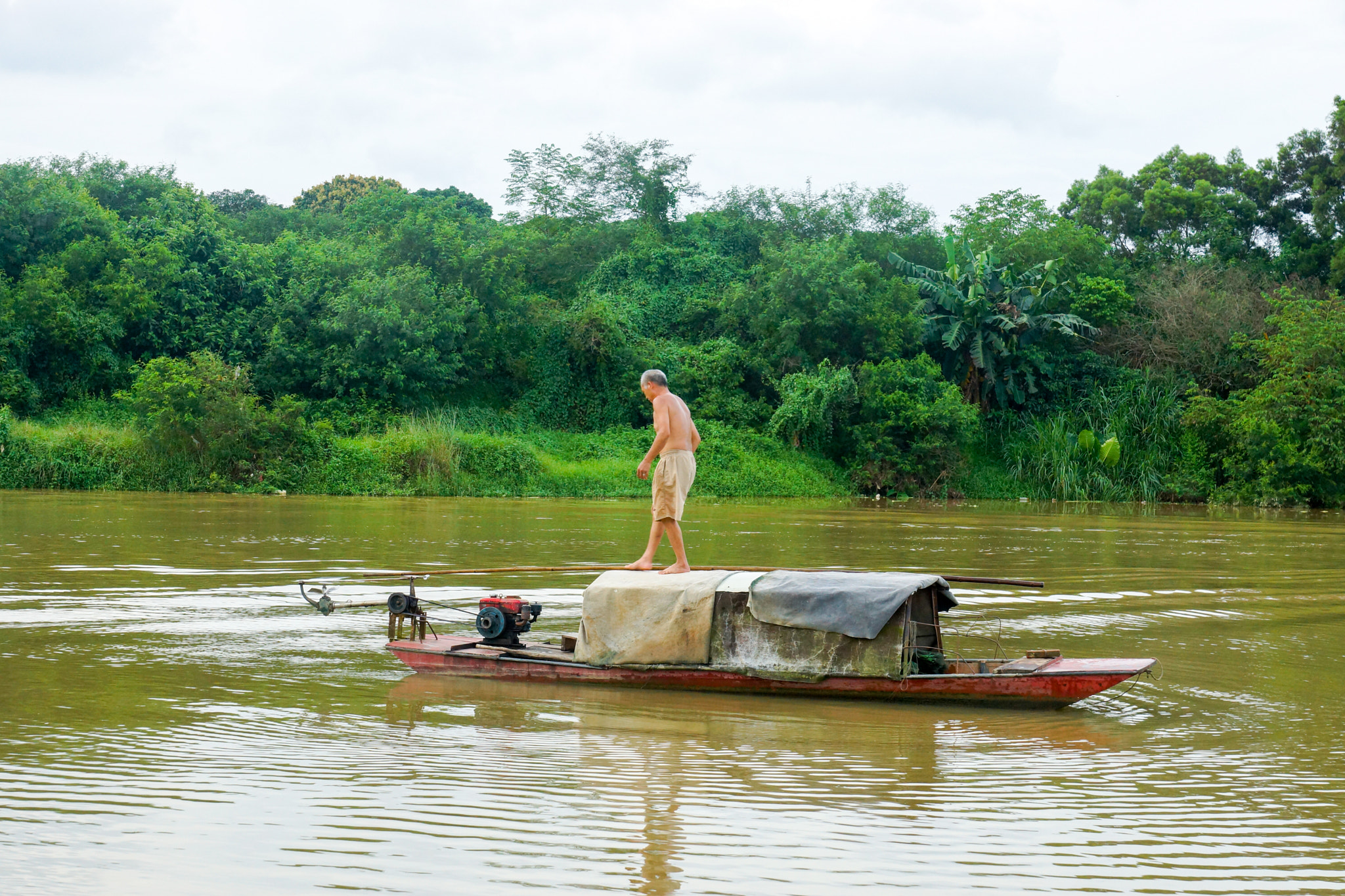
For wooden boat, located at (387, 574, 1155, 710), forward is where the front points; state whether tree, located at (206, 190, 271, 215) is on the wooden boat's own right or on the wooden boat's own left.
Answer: on the wooden boat's own left

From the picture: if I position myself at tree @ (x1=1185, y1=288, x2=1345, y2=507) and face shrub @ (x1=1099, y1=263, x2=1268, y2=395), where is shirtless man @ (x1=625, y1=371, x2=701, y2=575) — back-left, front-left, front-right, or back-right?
back-left

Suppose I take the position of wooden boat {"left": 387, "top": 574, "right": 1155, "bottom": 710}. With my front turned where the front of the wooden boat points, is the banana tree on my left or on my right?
on my left

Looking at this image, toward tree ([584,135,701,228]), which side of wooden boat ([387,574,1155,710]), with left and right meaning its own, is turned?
left

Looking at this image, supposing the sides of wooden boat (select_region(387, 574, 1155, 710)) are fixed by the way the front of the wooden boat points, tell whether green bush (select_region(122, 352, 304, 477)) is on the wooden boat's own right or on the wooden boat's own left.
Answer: on the wooden boat's own left

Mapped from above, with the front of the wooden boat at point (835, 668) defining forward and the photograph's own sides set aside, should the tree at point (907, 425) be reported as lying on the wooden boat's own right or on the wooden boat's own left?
on the wooden boat's own left

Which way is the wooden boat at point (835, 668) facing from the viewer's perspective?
to the viewer's right

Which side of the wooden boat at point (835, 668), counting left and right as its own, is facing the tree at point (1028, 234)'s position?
left
